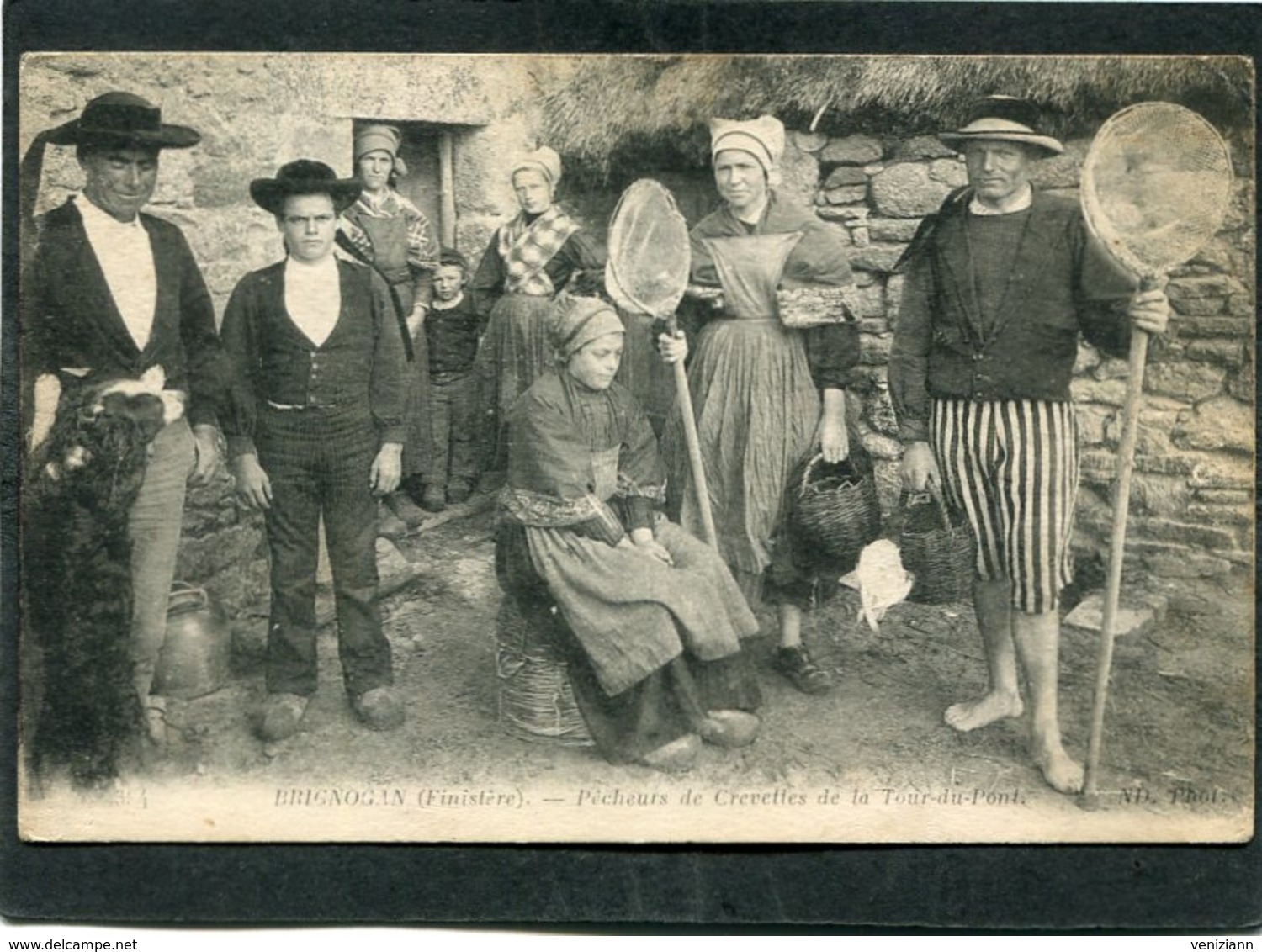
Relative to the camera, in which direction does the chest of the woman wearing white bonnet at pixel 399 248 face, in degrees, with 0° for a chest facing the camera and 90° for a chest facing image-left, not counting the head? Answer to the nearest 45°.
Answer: approximately 0°

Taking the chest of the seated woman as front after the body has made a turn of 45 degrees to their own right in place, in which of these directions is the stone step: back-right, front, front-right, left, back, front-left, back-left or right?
left

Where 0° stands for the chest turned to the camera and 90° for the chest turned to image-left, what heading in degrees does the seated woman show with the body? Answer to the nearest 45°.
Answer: approximately 315°

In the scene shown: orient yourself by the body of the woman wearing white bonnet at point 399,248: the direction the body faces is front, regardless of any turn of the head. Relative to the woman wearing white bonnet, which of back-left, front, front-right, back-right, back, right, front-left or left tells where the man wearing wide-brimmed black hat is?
right

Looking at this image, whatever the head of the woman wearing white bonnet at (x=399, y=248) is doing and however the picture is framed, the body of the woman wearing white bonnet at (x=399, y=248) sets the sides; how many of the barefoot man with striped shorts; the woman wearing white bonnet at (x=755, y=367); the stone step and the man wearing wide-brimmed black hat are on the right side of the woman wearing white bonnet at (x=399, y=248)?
1

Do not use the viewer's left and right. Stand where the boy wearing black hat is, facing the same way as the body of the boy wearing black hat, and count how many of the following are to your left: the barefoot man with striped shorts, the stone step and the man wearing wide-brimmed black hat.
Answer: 2

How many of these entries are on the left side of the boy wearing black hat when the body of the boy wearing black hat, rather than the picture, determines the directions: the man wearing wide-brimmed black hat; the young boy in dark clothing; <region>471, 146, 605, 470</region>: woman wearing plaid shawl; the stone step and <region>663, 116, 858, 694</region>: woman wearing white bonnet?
4

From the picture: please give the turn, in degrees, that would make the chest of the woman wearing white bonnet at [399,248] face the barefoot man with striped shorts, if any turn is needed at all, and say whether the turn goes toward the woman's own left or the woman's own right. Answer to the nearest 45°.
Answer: approximately 90° to the woman's own left

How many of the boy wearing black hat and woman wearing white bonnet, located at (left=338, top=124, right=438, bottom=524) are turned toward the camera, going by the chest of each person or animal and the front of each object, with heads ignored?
2

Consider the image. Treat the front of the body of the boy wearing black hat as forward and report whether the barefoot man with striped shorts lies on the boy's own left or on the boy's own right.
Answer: on the boy's own left
